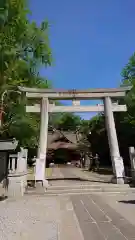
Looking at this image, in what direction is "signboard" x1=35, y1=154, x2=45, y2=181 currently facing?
toward the camera

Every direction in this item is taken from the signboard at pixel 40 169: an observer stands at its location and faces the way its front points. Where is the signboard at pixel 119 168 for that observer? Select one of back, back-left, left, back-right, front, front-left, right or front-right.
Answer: left
